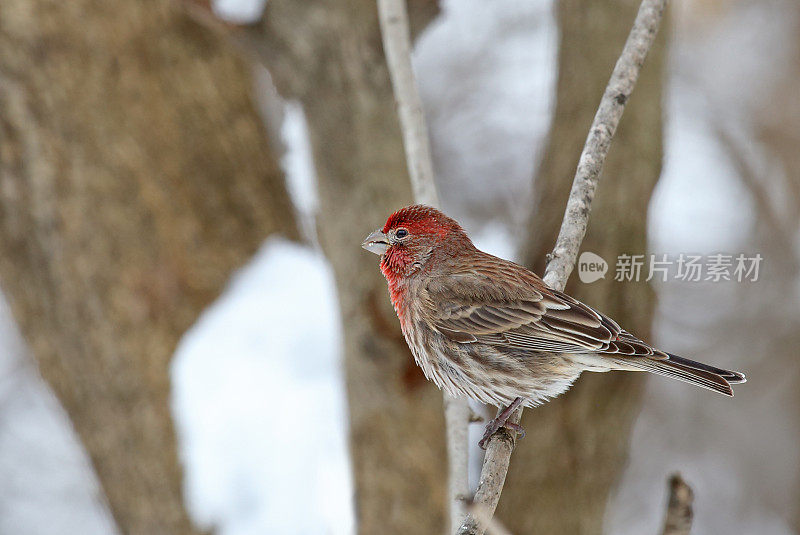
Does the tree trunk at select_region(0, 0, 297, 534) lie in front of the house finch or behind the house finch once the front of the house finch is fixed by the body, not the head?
in front

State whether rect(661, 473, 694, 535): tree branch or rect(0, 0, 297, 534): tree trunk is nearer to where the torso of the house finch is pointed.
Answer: the tree trunk

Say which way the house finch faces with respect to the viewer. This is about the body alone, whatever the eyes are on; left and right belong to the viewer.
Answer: facing to the left of the viewer

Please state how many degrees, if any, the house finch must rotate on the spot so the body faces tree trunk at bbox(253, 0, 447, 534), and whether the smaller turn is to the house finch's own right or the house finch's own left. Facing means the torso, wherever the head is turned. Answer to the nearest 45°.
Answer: approximately 45° to the house finch's own right

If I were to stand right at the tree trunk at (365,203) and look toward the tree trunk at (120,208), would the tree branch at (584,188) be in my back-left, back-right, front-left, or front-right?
back-left
